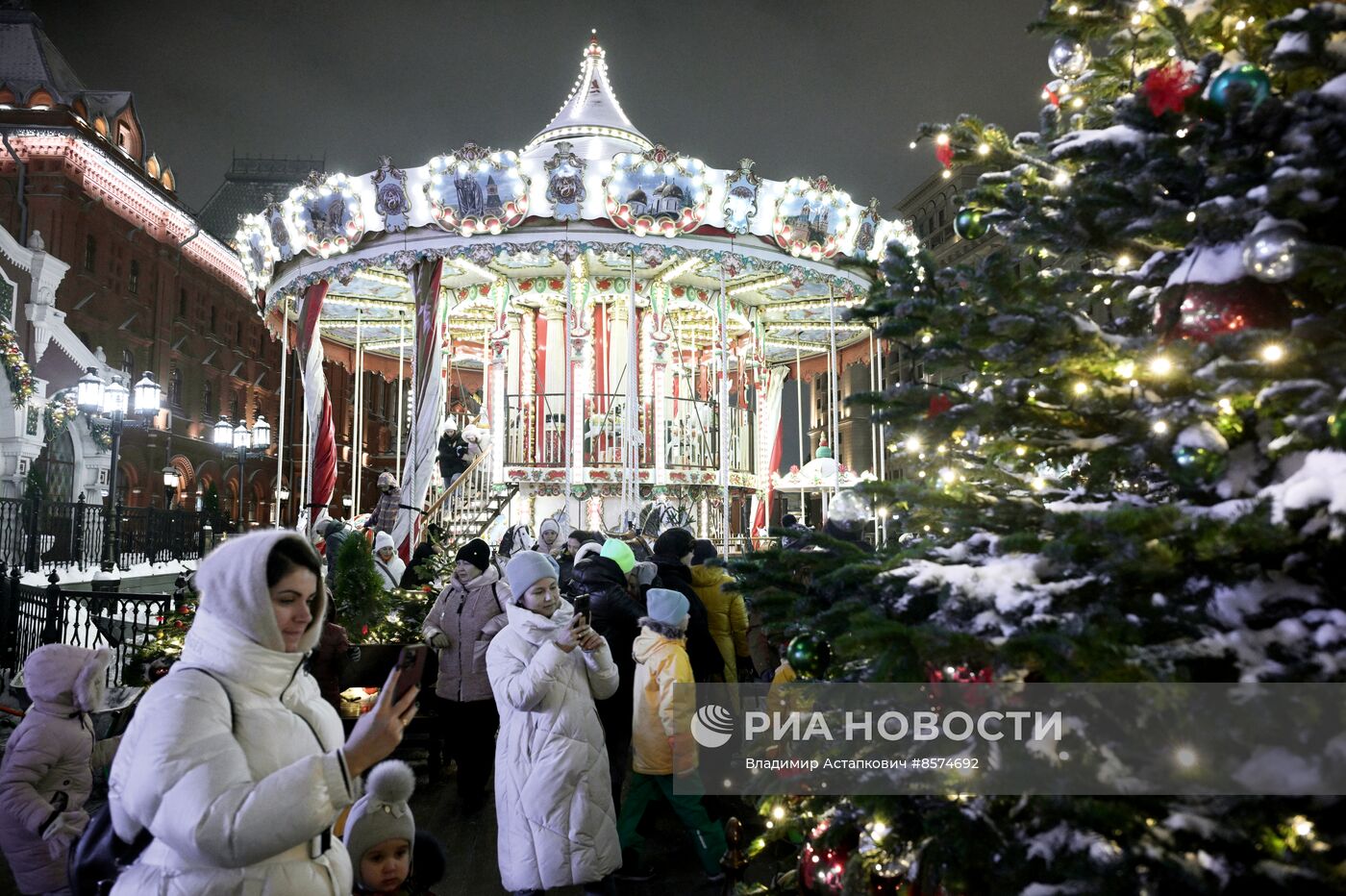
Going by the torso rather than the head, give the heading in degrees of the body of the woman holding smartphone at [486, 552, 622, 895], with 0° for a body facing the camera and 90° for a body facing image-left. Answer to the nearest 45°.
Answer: approximately 315°

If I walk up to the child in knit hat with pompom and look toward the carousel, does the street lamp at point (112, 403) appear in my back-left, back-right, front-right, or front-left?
front-left

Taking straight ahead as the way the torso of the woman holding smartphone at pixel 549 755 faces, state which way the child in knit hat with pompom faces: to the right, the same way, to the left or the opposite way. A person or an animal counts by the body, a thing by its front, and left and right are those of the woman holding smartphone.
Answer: the same way

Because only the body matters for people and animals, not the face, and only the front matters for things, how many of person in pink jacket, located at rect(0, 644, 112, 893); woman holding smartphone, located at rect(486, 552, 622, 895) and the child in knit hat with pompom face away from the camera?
0

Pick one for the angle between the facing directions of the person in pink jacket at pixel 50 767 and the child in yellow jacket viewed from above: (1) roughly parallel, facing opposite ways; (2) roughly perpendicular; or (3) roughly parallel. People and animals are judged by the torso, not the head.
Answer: roughly parallel

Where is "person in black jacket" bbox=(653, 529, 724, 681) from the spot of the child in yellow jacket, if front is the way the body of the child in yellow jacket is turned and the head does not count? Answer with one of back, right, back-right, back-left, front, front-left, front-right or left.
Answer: front-left

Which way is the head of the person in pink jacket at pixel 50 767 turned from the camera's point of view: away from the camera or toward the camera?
away from the camera

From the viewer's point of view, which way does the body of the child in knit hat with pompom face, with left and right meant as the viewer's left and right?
facing the viewer and to the right of the viewer

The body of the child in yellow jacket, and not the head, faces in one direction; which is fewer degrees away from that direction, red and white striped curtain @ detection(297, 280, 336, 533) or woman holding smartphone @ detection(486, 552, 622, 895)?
the red and white striped curtain

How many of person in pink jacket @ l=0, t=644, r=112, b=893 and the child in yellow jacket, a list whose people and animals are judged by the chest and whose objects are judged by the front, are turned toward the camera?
0

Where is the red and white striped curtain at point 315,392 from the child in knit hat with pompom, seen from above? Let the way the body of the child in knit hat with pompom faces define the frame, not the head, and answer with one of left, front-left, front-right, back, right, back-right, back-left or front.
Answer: back-left

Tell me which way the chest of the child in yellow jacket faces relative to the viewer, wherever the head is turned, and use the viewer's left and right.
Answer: facing away from the viewer and to the right of the viewer
